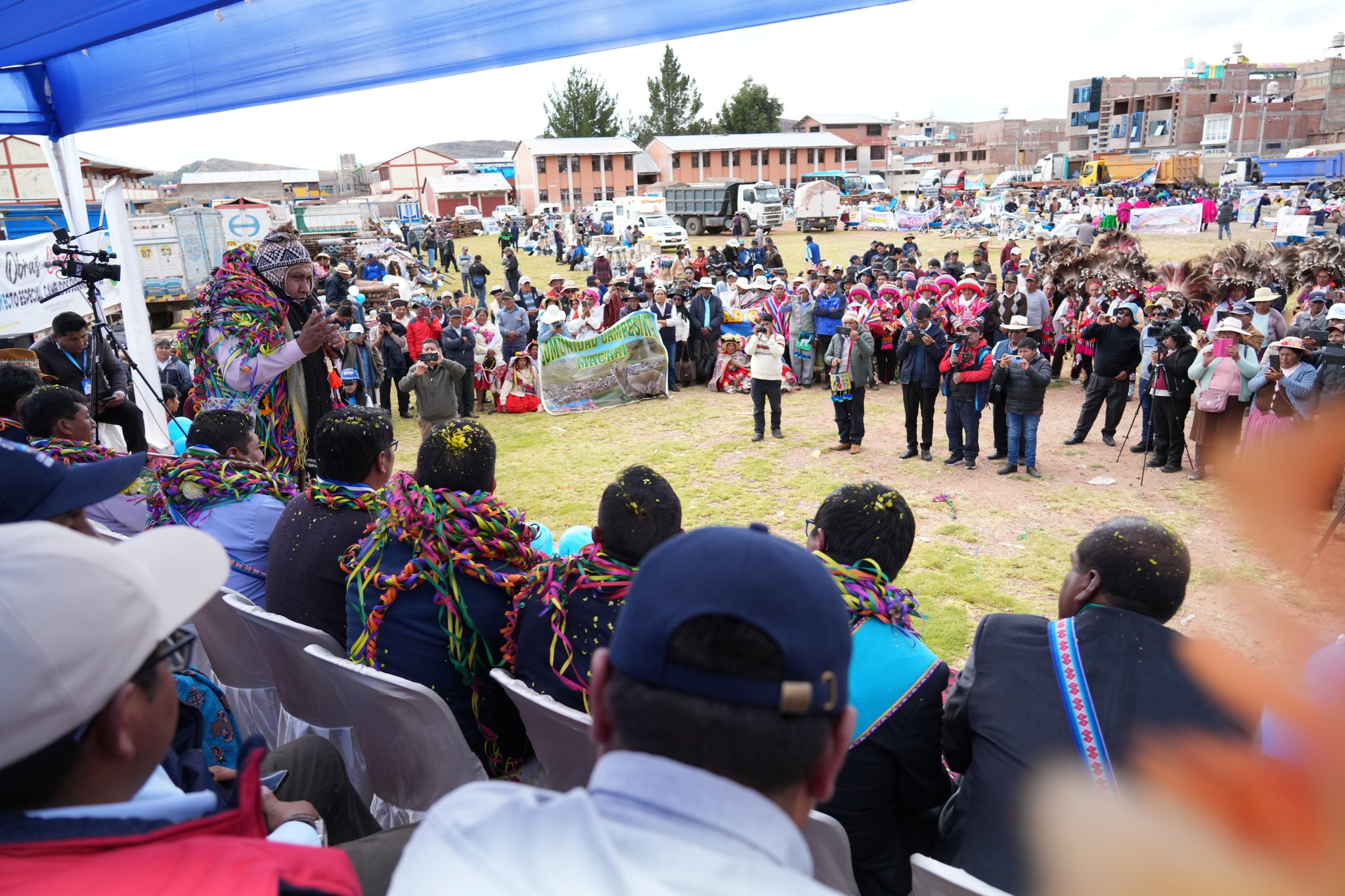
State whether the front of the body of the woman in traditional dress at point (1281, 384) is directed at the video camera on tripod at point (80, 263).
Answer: yes

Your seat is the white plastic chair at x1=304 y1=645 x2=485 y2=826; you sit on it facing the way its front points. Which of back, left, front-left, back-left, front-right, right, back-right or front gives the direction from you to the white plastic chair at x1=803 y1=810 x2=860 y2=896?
right

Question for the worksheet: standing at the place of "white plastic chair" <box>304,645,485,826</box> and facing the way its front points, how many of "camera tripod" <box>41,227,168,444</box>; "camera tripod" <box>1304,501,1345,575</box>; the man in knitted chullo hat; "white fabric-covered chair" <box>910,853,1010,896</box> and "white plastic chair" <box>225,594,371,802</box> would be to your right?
2

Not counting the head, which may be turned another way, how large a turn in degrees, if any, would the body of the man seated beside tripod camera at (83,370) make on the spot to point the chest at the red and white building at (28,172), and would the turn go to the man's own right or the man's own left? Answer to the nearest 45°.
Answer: approximately 135° to the man's own left

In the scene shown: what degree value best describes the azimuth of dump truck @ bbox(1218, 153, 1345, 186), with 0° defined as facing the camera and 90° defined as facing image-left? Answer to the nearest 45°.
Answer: approximately 90°

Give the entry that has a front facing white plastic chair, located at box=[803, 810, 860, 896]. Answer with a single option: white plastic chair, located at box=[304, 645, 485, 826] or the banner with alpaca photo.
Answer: the banner with alpaca photo

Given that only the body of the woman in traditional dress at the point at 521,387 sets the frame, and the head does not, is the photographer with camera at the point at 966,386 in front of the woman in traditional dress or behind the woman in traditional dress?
in front

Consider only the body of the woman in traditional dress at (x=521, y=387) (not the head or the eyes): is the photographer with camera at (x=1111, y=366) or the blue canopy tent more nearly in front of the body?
the blue canopy tent
